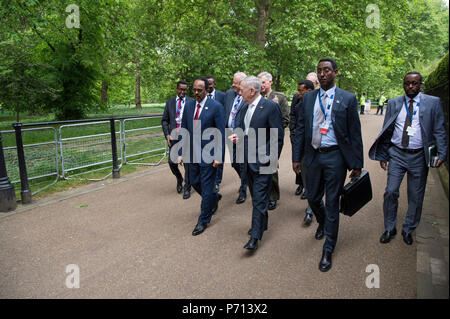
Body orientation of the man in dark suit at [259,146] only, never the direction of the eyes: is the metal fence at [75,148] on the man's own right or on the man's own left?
on the man's own right

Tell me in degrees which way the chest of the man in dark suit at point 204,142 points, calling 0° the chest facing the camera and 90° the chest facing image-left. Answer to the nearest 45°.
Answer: approximately 45°

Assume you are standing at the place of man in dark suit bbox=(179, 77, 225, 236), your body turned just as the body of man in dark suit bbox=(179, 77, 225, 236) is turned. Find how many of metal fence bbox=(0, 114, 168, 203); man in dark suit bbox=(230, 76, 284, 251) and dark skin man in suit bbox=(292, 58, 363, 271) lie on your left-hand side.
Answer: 2

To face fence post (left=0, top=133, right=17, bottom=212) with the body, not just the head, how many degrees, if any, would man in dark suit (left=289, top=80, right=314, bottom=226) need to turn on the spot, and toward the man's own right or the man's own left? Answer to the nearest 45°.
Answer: approximately 45° to the man's own right

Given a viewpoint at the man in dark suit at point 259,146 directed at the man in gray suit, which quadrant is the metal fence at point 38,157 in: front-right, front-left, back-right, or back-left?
back-left

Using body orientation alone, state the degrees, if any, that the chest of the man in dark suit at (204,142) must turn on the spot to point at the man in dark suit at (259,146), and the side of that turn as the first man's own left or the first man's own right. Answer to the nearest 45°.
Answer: approximately 90° to the first man's own left

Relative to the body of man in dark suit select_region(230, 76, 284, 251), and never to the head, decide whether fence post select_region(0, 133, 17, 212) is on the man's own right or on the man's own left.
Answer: on the man's own right

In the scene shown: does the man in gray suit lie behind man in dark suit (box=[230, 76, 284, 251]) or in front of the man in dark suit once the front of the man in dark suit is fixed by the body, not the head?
behind
